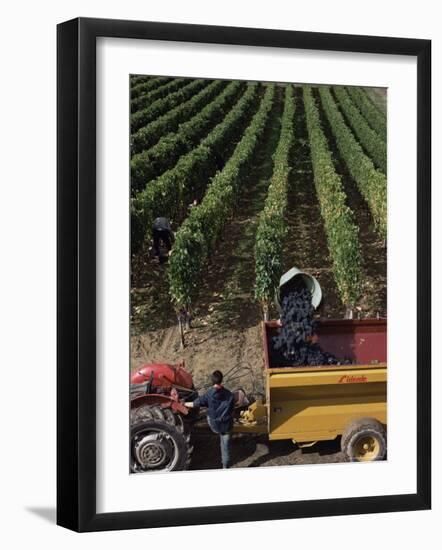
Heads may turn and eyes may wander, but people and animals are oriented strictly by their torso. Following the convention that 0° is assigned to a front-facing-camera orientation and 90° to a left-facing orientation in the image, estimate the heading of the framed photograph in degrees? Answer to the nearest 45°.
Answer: approximately 315°
